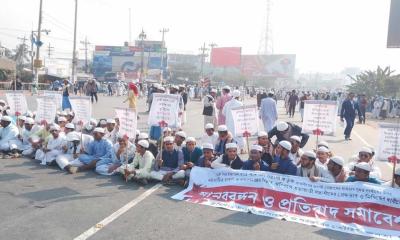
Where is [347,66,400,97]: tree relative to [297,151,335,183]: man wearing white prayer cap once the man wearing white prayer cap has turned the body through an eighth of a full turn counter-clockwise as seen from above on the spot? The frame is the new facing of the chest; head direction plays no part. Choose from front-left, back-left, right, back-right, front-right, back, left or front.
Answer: back

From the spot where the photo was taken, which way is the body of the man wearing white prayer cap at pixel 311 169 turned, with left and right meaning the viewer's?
facing the viewer and to the left of the viewer

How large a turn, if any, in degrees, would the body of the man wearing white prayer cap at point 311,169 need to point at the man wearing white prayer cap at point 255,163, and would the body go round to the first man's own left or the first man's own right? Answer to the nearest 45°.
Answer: approximately 45° to the first man's own right

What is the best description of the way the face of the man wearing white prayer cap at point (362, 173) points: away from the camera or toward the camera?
toward the camera

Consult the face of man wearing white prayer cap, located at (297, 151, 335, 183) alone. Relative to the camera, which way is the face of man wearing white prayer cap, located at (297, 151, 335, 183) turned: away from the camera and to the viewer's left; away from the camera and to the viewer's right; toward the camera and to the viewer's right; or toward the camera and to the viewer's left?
toward the camera and to the viewer's left

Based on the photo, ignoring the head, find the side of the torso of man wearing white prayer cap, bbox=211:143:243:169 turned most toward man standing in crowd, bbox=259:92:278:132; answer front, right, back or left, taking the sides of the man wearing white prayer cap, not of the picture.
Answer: back

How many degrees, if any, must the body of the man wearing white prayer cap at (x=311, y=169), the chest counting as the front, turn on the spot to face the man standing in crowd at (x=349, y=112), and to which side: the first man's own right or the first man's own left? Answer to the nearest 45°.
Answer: approximately 135° to the first man's own right

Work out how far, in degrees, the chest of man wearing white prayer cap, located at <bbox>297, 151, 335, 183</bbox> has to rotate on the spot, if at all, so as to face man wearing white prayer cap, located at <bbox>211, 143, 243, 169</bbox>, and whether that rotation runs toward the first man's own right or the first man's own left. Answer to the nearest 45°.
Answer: approximately 45° to the first man's own right

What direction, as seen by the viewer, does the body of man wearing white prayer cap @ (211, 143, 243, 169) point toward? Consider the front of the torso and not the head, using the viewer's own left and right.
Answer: facing the viewer
